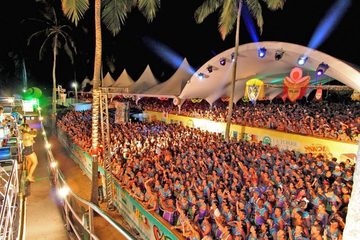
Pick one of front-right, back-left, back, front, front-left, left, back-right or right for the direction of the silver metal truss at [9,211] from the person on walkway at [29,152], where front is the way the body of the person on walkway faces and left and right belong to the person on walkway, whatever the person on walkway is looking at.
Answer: right

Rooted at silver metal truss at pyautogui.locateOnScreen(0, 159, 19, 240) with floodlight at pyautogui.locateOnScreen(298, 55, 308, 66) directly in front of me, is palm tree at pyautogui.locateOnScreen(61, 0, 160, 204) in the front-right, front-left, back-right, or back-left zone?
front-left

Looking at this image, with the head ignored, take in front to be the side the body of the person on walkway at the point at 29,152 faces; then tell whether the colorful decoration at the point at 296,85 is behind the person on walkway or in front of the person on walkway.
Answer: in front

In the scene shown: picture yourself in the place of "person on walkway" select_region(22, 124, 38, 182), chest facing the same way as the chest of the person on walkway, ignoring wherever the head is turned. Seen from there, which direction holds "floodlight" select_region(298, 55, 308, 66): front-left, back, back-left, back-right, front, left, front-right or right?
front

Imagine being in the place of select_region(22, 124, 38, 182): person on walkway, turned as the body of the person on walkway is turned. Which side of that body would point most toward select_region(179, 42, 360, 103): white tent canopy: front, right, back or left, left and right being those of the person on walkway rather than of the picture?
front

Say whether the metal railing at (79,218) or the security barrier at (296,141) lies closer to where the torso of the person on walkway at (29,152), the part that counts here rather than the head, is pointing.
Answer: the security barrier

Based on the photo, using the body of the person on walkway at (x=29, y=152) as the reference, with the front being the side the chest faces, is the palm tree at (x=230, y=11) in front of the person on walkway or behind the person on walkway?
in front

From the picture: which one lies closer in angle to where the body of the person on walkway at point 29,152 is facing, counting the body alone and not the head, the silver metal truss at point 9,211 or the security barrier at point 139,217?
the security barrier
